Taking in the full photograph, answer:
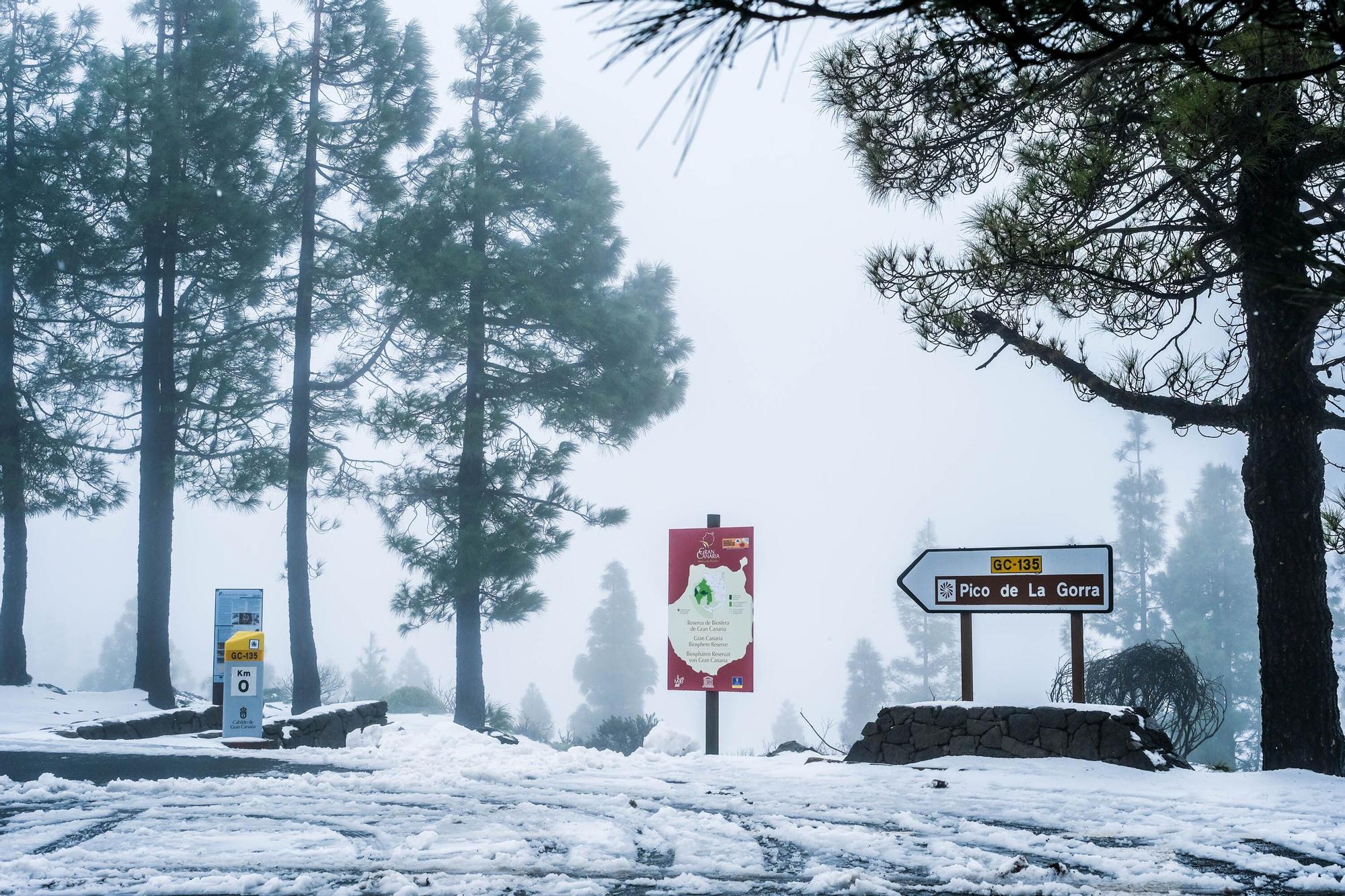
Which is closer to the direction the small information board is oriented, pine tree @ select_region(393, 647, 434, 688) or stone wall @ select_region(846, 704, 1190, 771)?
the stone wall

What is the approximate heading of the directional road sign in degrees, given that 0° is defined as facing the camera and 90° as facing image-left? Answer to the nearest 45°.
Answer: approximately 0°

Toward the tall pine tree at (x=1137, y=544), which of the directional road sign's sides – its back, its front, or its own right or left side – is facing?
back

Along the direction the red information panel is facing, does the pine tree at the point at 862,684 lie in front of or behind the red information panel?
behind

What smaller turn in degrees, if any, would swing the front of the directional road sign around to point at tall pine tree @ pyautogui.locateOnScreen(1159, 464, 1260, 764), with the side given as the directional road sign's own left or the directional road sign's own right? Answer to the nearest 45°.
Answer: approximately 180°

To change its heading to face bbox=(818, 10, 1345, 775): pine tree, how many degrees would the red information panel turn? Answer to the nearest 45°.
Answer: approximately 45° to its left
